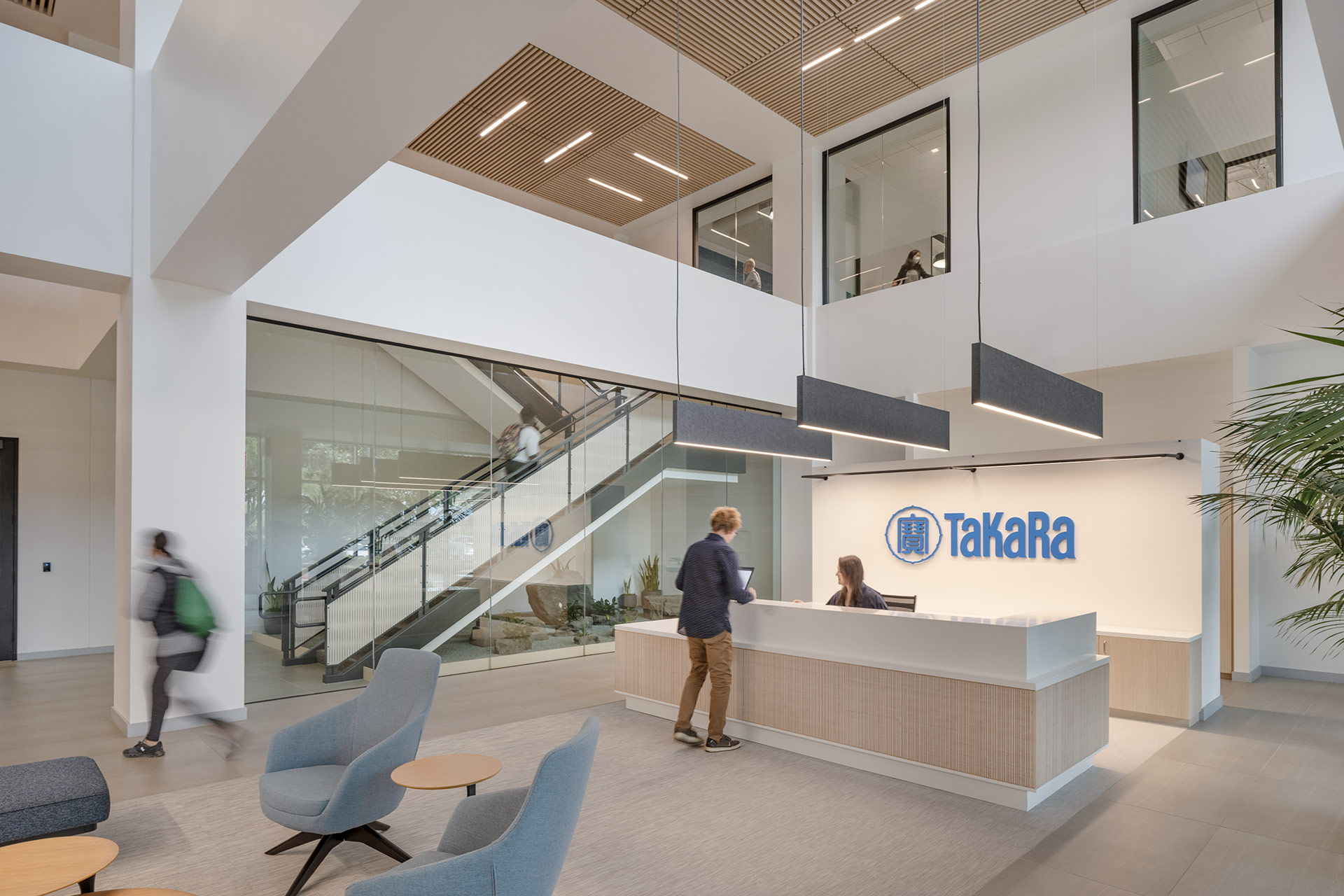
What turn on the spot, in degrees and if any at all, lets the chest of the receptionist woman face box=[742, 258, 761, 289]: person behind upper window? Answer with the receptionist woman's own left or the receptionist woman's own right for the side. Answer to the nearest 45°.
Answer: approximately 135° to the receptionist woman's own right

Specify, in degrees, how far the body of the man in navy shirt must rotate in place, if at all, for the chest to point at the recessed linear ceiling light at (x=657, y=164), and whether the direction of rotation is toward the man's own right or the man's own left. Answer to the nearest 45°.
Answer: approximately 45° to the man's own left

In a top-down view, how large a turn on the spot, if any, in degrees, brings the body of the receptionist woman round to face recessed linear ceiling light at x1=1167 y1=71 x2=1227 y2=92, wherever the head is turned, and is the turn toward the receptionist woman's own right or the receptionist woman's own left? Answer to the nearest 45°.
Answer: approximately 180°

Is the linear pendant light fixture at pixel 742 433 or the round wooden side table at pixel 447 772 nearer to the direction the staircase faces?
the round wooden side table

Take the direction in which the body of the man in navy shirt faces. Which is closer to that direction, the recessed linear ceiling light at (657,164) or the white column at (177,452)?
the recessed linear ceiling light

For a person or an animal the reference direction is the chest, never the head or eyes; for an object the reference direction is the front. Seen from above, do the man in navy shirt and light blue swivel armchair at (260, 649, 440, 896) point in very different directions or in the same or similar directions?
very different directions

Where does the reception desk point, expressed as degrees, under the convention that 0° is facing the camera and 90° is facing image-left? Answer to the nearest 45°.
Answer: approximately 45°

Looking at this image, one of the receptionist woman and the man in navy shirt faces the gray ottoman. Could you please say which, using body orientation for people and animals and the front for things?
the receptionist woman

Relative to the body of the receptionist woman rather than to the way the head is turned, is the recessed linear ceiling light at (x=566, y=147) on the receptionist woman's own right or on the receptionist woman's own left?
on the receptionist woman's own right

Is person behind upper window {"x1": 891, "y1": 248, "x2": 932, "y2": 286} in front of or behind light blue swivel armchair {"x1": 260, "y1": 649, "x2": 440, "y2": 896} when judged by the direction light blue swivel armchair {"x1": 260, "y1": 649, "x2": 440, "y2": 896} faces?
behind

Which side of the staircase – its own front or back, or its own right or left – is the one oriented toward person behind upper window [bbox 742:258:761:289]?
back
